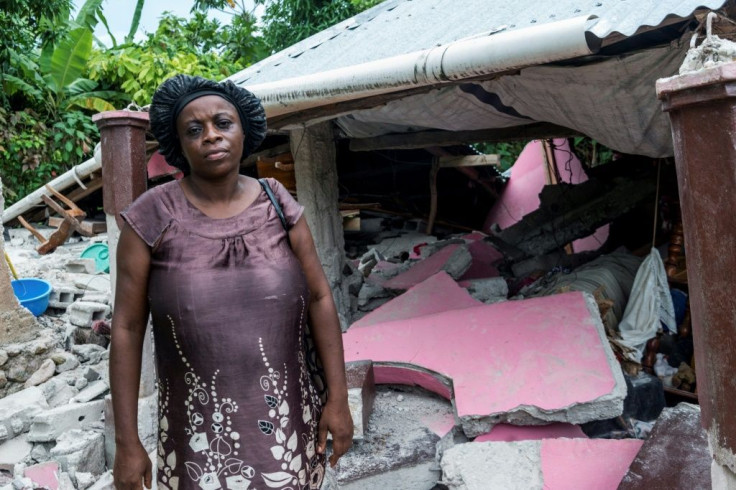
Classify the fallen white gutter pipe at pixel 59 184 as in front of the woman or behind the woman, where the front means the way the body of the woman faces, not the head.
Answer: behind

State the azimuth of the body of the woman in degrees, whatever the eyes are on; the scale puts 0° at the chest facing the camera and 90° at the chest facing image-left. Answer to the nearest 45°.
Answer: approximately 0°

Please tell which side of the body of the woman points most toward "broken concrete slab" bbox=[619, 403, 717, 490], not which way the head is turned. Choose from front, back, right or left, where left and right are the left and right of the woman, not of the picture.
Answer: left

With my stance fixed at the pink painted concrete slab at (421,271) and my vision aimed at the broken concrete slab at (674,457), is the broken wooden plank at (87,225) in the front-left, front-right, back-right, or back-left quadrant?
back-right

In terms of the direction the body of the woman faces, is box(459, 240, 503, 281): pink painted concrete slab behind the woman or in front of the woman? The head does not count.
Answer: behind

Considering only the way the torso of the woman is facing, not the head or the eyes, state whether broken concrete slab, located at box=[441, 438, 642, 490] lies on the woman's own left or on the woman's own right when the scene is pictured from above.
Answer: on the woman's own left

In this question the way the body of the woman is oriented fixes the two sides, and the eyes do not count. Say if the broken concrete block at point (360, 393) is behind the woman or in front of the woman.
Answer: behind

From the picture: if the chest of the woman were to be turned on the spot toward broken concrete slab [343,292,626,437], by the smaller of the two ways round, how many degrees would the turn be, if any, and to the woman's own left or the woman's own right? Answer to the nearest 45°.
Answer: approximately 135° to the woman's own left

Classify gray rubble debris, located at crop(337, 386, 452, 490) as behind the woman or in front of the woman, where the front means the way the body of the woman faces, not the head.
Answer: behind

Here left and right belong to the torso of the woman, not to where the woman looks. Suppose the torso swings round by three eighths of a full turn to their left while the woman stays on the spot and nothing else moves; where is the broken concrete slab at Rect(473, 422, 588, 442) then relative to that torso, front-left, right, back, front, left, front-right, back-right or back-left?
front
